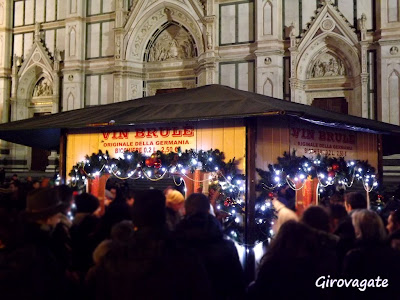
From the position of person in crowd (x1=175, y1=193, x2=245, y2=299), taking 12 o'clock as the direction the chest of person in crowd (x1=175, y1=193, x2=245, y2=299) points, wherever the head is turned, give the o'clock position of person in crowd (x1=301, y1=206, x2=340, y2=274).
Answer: person in crowd (x1=301, y1=206, x2=340, y2=274) is roughly at 3 o'clock from person in crowd (x1=175, y1=193, x2=245, y2=299).

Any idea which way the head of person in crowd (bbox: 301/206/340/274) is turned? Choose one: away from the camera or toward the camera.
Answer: away from the camera

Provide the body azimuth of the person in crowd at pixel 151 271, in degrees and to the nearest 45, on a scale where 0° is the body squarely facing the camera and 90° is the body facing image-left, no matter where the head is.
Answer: approximately 180°

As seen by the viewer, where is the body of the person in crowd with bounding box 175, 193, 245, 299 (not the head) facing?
away from the camera

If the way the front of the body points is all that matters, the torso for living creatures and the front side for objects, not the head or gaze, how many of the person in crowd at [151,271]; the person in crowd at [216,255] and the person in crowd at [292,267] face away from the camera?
3

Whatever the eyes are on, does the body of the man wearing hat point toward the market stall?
yes

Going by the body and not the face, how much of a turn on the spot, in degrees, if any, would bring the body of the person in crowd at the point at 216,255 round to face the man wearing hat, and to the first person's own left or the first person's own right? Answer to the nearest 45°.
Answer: approximately 135° to the first person's own left

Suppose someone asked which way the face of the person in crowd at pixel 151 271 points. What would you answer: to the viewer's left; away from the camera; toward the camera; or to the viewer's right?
away from the camera

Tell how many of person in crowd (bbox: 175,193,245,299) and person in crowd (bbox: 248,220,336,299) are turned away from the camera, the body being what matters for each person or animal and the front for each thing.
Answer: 2

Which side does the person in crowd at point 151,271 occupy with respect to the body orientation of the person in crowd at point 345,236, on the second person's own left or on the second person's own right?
on the second person's own left

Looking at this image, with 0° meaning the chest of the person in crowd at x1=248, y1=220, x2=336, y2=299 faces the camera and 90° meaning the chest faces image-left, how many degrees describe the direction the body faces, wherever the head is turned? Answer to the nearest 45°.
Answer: approximately 180°

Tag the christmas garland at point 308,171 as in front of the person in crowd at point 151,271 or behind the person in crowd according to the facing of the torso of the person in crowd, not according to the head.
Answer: in front
